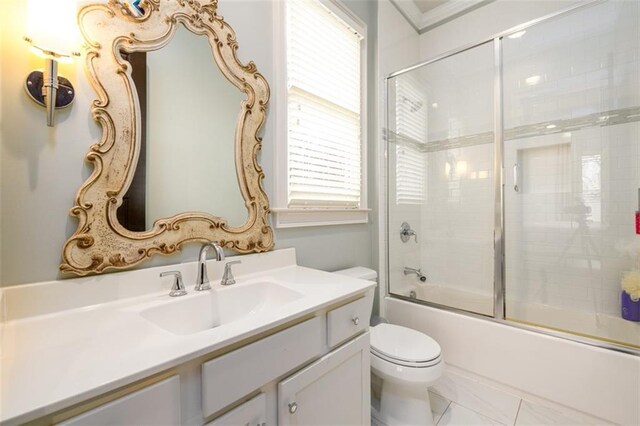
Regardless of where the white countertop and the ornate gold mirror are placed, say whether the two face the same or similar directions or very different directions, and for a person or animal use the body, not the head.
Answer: same or similar directions

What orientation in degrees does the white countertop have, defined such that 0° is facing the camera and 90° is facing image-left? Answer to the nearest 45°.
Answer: approximately 315°

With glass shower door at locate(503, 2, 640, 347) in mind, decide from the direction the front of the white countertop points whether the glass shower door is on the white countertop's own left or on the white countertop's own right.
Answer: on the white countertop's own left

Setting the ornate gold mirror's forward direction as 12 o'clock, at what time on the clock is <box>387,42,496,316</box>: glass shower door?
The glass shower door is roughly at 10 o'clock from the ornate gold mirror.

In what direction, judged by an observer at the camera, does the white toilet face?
facing the viewer and to the right of the viewer

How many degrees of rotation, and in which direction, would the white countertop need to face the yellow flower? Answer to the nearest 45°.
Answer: approximately 45° to its left

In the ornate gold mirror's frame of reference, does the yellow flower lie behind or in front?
in front

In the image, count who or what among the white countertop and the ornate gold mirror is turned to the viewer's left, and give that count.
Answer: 0

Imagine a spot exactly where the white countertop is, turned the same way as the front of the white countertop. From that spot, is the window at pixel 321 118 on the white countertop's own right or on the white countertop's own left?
on the white countertop's own left

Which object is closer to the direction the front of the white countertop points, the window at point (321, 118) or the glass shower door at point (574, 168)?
the glass shower door

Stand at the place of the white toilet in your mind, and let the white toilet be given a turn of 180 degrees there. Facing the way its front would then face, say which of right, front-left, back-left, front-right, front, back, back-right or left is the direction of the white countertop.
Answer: left

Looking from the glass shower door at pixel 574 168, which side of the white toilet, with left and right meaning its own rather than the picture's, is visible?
left

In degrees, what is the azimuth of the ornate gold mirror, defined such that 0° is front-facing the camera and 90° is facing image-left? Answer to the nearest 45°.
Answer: approximately 315°
